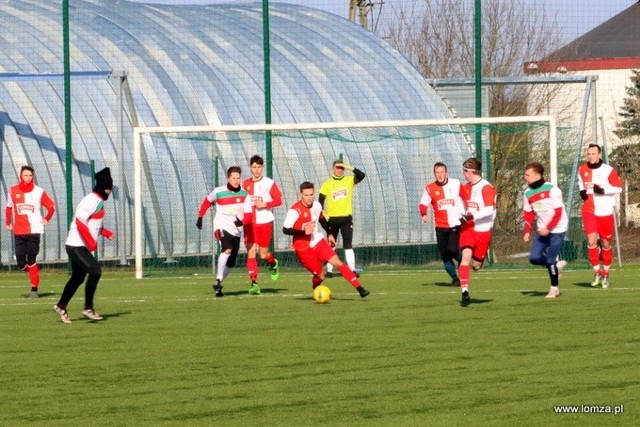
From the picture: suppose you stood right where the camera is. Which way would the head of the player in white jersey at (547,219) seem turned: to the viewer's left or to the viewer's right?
to the viewer's left

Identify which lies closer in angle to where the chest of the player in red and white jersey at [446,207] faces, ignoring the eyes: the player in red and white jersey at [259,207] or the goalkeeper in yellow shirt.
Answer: the player in red and white jersey at [259,207]

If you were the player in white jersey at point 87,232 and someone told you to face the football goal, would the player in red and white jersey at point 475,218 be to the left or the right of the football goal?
right

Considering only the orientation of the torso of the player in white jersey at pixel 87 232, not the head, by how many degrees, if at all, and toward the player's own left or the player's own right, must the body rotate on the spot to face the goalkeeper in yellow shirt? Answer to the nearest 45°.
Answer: approximately 45° to the player's own left

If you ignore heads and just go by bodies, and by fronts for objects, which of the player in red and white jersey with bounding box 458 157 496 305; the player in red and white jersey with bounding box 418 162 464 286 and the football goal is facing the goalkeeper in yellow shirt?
the football goal

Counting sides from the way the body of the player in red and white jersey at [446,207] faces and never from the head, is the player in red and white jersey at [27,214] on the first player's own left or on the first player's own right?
on the first player's own right

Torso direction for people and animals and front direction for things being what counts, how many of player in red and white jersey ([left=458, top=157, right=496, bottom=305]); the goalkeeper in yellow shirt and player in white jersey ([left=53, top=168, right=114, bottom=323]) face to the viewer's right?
1

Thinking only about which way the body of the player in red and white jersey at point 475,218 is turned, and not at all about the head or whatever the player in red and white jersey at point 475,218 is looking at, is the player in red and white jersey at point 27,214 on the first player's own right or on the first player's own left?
on the first player's own right

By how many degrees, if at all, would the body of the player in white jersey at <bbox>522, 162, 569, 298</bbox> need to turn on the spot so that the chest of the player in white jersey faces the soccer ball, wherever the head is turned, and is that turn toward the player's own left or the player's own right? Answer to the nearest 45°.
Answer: approximately 45° to the player's own right

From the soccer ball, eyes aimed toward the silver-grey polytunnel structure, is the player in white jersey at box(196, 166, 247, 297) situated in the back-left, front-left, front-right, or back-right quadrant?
front-left

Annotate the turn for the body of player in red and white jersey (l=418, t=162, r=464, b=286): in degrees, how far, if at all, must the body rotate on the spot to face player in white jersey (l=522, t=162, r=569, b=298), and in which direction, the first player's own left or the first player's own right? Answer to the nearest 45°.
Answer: approximately 45° to the first player's own left

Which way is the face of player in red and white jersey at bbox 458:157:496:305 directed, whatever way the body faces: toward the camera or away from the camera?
toward the camera

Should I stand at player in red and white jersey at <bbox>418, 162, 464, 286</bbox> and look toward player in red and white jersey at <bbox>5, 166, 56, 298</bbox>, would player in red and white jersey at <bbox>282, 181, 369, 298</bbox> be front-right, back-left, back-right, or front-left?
front-left

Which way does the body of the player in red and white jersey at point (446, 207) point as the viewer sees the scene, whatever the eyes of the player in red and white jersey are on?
toward the camera

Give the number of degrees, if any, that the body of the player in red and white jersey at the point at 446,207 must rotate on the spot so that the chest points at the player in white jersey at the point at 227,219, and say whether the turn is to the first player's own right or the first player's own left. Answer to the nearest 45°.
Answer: approximately 90° to the first player's own right

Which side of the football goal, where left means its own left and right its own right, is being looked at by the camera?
front

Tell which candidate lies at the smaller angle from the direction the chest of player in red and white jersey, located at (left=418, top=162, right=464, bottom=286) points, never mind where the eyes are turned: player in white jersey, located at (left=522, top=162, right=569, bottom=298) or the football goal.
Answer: the player in white jersey

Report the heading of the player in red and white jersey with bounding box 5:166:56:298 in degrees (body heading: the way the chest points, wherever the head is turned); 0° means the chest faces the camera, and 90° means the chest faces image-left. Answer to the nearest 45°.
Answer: approximately 0°

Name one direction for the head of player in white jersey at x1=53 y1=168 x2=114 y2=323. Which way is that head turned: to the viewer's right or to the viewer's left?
to the viewer's right
